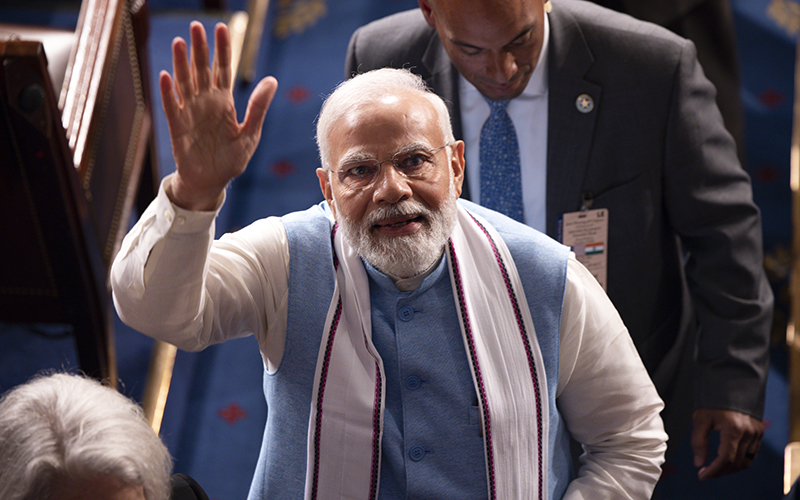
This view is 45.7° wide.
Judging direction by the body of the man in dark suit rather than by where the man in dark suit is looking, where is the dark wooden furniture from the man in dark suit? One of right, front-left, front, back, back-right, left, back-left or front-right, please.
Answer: right

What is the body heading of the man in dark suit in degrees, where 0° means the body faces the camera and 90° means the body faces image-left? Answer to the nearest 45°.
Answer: approximately 0°
